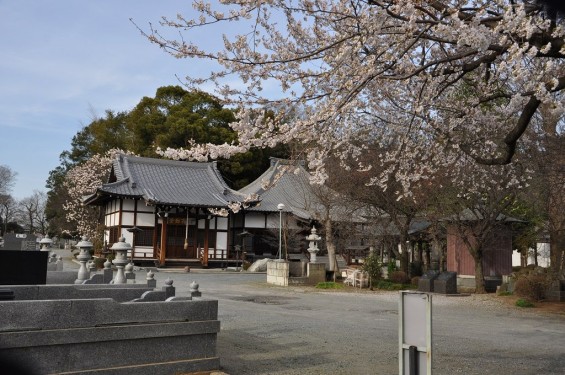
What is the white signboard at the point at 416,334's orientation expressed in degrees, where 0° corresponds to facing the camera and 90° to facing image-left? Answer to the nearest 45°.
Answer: approximately 180°

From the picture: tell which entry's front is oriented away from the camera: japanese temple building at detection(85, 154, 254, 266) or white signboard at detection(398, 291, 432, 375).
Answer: the white signboard

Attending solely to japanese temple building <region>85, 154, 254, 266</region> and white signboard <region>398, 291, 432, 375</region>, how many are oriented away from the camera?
1

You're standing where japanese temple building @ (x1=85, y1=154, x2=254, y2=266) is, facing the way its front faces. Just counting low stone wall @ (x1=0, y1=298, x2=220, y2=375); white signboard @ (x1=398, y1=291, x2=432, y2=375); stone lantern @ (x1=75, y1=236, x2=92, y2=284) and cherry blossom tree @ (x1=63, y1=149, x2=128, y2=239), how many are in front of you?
3

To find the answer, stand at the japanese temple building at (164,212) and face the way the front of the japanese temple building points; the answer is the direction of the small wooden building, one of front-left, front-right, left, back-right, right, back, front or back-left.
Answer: front-left

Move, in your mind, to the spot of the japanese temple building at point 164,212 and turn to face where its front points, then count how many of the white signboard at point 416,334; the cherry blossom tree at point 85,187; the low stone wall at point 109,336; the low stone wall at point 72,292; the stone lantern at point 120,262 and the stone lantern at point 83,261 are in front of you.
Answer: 5

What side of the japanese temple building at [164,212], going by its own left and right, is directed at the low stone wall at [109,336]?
front

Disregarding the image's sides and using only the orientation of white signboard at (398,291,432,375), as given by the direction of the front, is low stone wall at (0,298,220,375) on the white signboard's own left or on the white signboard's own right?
on the white signboard's own left

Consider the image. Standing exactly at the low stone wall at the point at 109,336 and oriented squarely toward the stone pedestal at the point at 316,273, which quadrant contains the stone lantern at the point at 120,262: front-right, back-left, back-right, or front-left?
front-left

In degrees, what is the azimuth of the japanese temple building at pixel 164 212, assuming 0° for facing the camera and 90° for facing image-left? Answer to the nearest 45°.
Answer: approximately 0°
